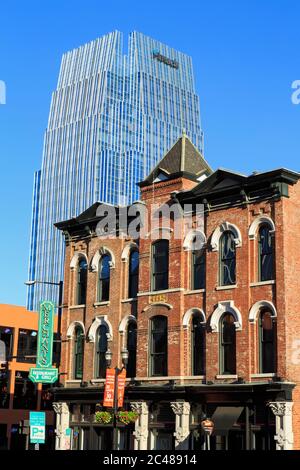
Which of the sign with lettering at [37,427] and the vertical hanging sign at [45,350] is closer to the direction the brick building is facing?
the sign with lettering

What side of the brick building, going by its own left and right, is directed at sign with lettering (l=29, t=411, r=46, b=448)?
front

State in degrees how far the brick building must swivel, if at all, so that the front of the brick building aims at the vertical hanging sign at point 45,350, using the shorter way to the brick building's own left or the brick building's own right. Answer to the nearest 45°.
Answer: approximately 90° to the brick building's own right

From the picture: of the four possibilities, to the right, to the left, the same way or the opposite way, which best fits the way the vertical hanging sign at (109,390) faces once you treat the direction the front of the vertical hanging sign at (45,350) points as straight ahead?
the same way

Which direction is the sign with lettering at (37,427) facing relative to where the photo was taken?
toward the camera

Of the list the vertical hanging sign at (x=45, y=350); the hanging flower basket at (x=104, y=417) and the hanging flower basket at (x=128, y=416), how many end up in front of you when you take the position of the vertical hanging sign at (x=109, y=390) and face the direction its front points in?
0

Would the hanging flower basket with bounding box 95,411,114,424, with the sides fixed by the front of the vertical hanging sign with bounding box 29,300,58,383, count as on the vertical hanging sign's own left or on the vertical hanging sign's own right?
on the vertical hanging sign's own left

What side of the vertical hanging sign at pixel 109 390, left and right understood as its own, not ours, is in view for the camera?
front

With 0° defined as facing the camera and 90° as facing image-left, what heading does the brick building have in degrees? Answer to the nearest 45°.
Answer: approximately 45°

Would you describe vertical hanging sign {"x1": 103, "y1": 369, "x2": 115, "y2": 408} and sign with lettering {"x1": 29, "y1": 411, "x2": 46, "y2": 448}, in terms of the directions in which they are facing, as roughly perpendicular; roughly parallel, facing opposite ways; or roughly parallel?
roughly parallel

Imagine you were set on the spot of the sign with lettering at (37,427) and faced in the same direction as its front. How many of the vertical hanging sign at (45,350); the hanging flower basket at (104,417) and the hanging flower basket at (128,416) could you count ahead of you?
0

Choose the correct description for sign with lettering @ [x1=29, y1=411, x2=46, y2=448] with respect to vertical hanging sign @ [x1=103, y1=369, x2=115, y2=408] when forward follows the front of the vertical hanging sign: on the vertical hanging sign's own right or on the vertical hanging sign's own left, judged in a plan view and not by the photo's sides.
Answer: on the vertical hanging sign's own right
